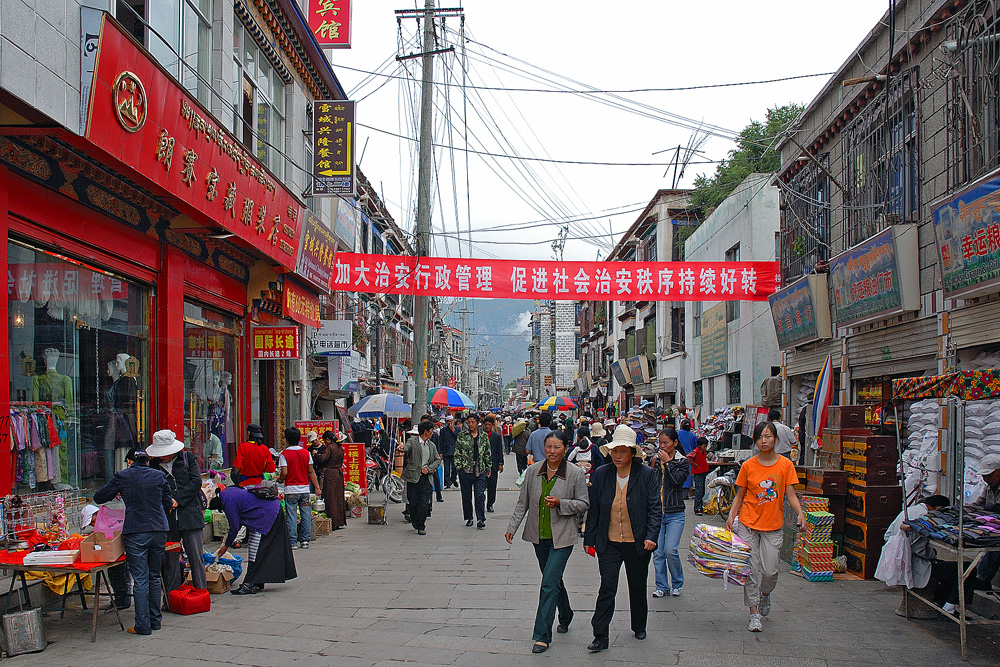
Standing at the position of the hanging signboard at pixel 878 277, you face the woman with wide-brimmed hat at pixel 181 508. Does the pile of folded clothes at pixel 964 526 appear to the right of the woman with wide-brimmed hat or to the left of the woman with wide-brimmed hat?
left

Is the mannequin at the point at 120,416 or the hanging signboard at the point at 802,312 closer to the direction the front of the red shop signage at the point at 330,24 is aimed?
the mannequin

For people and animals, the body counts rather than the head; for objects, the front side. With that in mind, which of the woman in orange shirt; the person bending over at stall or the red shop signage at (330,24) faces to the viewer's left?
the person bending over at stall

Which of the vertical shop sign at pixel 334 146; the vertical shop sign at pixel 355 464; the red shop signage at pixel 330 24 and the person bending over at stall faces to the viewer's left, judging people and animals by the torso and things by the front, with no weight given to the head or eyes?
the person bending over at stall

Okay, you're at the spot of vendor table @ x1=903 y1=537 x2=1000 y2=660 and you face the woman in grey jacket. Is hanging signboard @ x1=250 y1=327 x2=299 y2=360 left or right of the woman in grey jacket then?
right

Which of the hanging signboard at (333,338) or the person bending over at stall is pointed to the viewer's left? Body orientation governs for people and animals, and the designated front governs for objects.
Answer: the person bending over at stall
